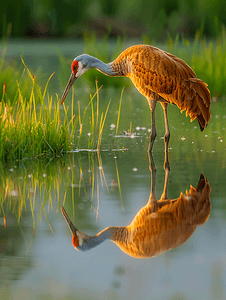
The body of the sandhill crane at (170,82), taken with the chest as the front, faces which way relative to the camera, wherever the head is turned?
to the viewer's left
